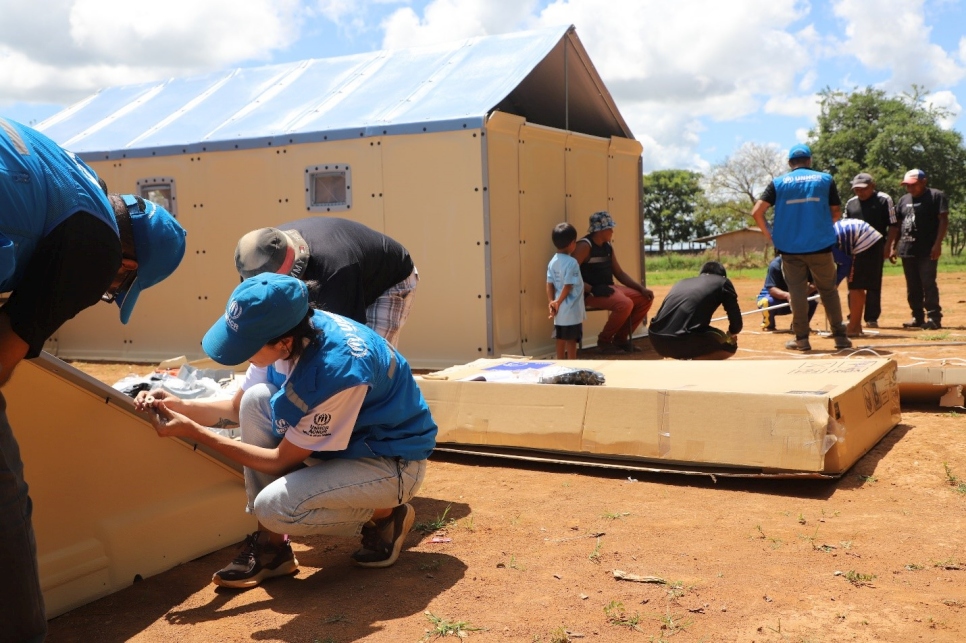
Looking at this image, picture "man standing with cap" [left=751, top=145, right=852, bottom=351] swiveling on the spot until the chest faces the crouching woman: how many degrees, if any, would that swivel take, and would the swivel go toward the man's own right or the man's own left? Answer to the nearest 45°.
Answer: approximately 180°

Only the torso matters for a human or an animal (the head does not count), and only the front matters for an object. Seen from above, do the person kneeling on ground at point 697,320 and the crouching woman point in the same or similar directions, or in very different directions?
very different directions

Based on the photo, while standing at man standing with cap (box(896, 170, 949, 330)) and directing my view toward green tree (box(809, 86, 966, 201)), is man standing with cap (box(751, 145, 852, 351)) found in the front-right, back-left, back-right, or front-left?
back-left

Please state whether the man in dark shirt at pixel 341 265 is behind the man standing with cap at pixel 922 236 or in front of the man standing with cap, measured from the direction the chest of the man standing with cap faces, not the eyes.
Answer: in front

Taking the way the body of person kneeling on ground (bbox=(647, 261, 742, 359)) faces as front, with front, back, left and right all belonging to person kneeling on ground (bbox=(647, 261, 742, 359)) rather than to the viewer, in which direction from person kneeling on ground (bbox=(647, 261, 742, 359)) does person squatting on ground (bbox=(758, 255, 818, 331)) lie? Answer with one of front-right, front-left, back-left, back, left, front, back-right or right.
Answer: front-left

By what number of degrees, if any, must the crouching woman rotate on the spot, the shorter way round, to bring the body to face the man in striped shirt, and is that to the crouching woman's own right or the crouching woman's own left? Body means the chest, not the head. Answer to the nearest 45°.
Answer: approximately 135° to the crouching woman's own right

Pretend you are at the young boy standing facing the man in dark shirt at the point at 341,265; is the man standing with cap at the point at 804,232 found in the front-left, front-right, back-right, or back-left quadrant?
back-left

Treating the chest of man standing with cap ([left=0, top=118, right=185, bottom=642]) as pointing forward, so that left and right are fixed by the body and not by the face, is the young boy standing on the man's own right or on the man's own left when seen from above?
on the man's own left

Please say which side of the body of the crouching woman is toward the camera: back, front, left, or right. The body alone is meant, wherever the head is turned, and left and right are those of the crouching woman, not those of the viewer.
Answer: left

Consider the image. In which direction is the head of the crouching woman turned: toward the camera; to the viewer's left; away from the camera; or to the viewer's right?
to the viewer's left

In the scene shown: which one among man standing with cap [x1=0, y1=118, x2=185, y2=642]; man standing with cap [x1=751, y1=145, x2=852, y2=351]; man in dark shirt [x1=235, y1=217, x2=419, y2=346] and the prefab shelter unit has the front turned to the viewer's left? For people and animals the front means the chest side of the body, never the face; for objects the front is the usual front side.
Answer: the man in dark shirt

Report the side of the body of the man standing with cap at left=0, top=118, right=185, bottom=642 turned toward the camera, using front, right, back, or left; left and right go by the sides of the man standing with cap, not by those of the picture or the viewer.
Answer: right

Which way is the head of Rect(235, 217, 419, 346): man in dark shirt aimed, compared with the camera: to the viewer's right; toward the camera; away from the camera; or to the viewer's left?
to the viewer's left
